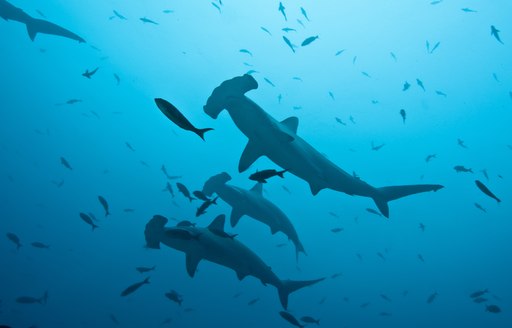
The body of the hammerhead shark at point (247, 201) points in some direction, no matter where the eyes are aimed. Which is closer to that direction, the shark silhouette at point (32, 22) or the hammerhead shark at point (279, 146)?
the shark silhouette

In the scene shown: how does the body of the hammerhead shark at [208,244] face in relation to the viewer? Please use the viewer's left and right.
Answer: facing to the left of the viewer

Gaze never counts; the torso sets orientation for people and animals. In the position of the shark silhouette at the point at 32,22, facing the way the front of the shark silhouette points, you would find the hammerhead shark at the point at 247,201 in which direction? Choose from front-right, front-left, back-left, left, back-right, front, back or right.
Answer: back-left

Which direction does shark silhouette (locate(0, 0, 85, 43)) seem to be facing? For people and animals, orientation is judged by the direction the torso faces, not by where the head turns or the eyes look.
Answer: to the viewer's left

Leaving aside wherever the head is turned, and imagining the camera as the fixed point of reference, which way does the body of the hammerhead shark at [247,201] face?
to the viewer's left
